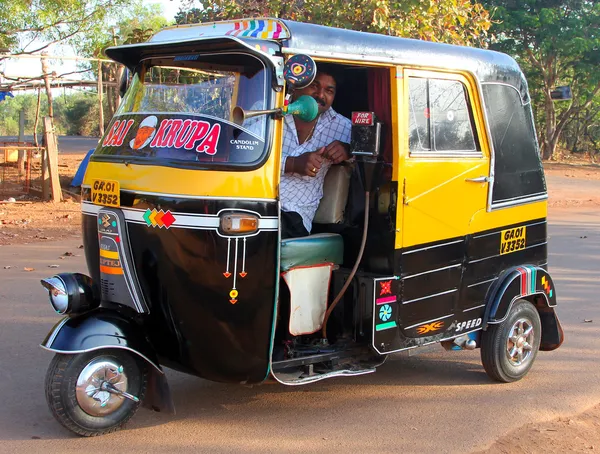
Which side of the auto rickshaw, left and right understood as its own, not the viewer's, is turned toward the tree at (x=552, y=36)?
back

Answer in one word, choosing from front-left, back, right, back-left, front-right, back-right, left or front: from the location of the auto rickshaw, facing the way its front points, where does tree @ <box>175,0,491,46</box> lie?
back-right

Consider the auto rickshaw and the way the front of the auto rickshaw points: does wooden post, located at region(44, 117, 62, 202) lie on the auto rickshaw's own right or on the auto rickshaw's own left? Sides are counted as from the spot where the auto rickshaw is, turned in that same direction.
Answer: on the auto rickshaw's own right

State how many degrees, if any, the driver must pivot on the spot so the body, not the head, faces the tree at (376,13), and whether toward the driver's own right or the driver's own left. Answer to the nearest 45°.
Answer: approximately 180°

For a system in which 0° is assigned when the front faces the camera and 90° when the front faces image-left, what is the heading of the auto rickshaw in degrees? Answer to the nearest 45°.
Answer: approximately 45°

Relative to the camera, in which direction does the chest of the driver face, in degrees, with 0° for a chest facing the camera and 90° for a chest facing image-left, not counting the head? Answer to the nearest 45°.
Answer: approximately 0°
